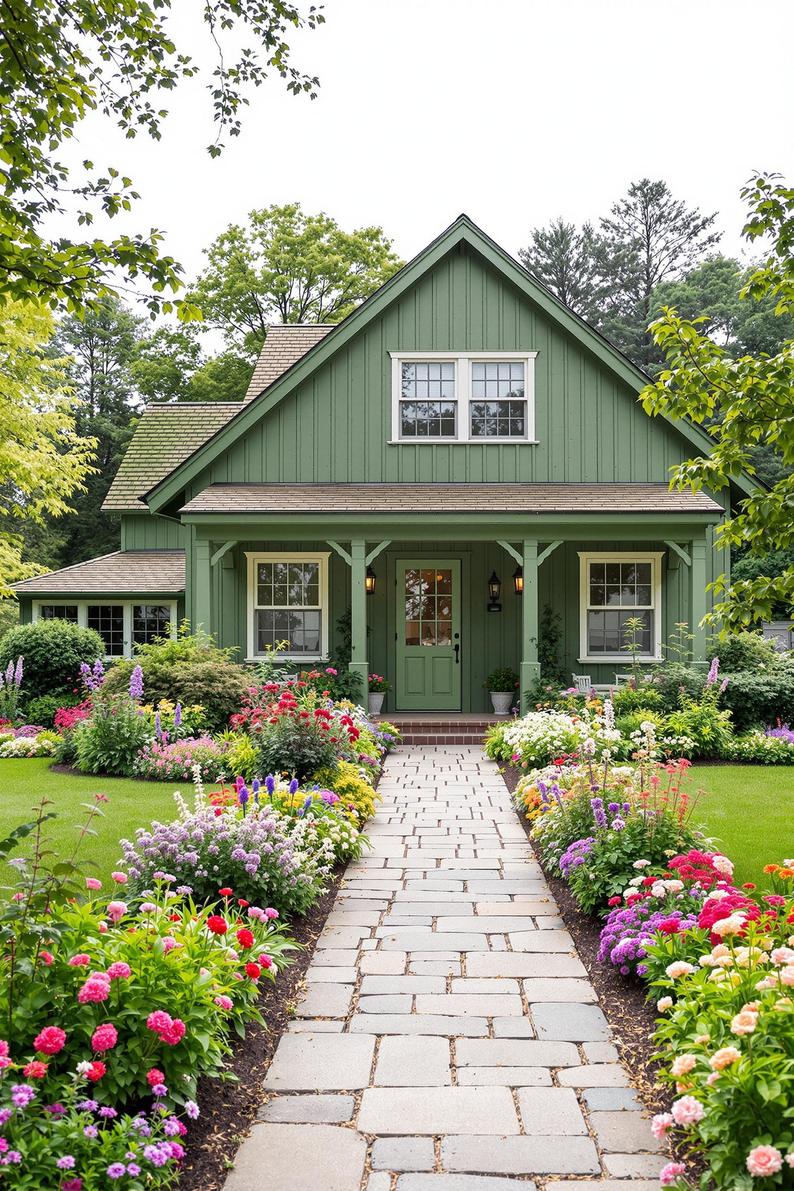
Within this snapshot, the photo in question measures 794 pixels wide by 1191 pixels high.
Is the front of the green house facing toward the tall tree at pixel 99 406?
no

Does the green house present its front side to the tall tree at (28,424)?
no

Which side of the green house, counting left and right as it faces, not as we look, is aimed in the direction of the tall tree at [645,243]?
back

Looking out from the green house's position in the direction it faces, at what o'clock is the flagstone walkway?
The flagstone walkway is roughly at 12 o'clock from the green house.

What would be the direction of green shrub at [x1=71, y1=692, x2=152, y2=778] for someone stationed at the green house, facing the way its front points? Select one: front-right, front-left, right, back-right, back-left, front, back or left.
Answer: front-right

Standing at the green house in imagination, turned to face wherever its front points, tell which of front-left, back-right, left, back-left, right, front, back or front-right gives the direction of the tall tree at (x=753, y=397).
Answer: front

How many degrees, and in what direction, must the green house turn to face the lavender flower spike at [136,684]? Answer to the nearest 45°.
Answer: approximately 45° to its right

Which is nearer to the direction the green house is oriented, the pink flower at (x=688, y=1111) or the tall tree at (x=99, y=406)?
the pink flower

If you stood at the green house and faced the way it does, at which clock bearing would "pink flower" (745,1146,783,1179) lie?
The pink flower is roughly at 12 o'clock from the green house.

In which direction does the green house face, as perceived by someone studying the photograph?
facing the viewer

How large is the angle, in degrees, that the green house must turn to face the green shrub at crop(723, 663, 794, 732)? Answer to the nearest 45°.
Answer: approximately 45° to its left

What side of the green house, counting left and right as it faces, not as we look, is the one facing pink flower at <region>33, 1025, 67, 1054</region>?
front

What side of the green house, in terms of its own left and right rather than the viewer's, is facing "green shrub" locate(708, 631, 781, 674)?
left

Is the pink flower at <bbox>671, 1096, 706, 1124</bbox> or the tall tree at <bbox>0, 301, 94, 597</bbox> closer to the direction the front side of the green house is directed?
the pink flower

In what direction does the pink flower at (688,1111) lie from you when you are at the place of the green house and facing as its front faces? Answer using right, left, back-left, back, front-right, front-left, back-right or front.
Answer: front

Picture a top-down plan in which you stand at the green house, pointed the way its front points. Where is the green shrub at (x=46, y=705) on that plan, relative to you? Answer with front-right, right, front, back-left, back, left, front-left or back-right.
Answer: right

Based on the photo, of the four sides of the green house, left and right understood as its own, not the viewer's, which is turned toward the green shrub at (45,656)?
right
